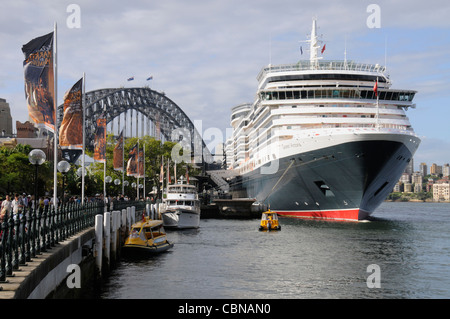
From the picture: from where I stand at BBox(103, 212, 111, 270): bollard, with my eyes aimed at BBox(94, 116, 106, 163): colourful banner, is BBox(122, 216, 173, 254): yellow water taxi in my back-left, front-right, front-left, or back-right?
front-right

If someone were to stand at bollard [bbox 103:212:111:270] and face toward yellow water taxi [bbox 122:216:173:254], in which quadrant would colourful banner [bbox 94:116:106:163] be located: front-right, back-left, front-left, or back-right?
front-left

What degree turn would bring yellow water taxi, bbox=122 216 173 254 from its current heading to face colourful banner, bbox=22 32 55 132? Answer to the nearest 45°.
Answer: approximately 45° to its left
